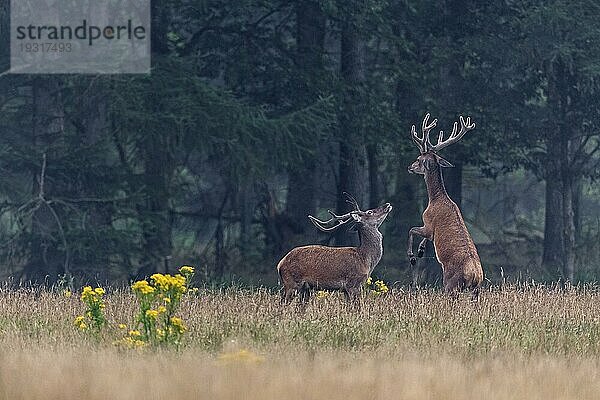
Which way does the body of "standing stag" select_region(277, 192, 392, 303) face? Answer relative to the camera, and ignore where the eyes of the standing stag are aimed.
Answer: to the viewer's right

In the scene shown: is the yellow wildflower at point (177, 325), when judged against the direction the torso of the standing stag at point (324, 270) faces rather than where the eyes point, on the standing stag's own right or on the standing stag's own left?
on the standing stag's own right

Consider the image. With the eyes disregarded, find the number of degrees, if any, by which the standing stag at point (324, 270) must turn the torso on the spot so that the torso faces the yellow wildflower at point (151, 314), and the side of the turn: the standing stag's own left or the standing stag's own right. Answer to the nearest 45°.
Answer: approximately 135° to the standing stag's own right

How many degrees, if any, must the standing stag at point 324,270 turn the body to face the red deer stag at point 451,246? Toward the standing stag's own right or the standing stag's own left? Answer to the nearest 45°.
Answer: approximately 45° to the standing stag's own left

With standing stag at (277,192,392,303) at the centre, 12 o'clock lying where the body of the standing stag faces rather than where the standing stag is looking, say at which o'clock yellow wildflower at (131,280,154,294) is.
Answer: The yellow wildflower is roughly at 4 o'clock from the standing stag.
